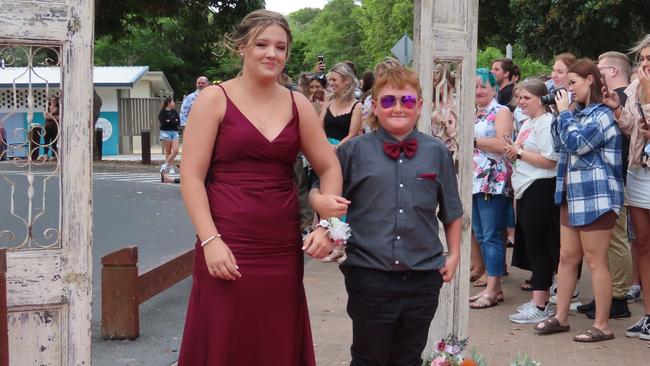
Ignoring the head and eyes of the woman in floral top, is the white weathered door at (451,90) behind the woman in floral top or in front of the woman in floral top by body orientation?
in front

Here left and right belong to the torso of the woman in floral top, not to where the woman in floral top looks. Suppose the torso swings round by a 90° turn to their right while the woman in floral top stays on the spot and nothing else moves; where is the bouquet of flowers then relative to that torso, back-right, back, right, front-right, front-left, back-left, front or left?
back-left

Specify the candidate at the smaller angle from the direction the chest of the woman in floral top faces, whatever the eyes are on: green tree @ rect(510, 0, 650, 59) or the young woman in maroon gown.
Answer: the young woman in maroon gown

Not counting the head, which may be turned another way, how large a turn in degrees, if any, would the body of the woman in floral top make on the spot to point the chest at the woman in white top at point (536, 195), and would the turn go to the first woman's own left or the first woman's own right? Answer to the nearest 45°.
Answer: approximately 90° to the first woman's own left

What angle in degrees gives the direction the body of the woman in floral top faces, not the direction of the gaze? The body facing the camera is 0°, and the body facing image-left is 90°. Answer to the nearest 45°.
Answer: approximately 45°

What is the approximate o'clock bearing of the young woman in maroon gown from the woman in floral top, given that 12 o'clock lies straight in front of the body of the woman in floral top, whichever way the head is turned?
The young woman in maroon gown is roughly at 11 o'clock from the woman in floral top.

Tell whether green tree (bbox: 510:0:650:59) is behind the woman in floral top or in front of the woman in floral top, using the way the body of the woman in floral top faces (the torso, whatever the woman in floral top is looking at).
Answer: behind

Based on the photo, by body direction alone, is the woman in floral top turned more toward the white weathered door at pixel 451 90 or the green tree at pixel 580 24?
the white weathered door

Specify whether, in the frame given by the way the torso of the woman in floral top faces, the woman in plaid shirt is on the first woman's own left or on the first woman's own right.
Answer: on the first woman's own left

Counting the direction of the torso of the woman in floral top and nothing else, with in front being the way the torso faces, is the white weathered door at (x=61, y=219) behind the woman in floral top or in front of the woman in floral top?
in front
